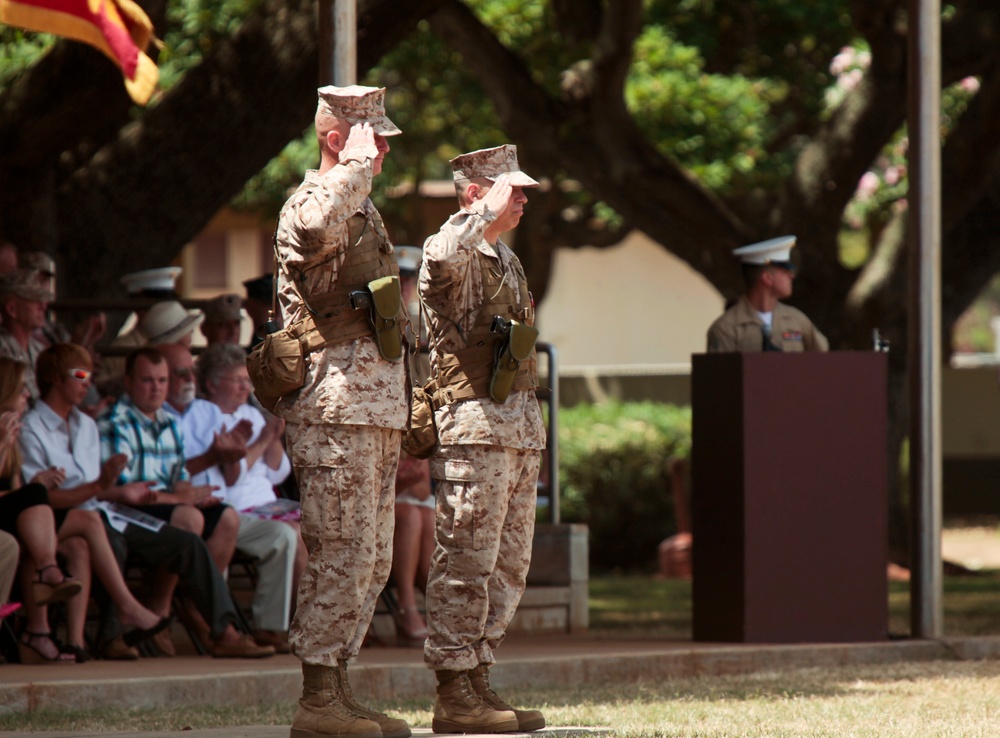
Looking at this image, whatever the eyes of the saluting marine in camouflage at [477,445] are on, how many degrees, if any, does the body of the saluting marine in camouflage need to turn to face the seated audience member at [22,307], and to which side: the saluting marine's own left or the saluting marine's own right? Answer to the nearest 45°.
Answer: approximately 135° to the saluting marine's own left

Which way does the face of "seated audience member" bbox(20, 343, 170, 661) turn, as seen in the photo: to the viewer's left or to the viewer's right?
to the viewer's right

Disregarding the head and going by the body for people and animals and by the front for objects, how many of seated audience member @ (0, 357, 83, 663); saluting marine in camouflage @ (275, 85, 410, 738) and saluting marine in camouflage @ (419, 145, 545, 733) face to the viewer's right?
3

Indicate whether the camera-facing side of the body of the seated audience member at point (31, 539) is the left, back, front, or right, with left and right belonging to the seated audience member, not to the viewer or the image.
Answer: right

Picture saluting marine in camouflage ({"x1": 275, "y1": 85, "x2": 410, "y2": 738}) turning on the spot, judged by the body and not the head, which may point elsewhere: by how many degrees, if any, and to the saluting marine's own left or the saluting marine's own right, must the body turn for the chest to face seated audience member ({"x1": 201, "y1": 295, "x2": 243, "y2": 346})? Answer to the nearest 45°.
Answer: approximately 90° to the saluting marine's own left

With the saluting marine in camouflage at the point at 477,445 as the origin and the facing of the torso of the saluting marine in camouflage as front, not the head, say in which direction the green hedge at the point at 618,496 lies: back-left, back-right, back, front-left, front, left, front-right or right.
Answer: left

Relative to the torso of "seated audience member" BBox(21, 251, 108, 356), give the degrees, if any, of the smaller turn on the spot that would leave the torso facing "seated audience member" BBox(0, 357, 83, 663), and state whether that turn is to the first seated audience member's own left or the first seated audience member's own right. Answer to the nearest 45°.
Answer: approximately 45° to the first seated audience member's own right

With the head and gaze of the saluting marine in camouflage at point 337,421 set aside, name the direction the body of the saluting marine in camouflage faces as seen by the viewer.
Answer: to the viewer's right

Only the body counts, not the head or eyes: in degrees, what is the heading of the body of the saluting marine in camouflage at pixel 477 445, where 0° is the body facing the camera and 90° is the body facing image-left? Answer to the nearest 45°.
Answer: approximately 270°

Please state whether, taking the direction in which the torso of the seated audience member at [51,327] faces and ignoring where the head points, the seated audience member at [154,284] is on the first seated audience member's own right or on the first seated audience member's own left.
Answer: on the first seated audience member's own left

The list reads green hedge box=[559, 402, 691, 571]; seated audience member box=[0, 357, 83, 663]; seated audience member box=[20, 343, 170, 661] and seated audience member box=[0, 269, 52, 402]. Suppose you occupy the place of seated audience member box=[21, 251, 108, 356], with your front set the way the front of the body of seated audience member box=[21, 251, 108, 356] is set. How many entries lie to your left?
1
